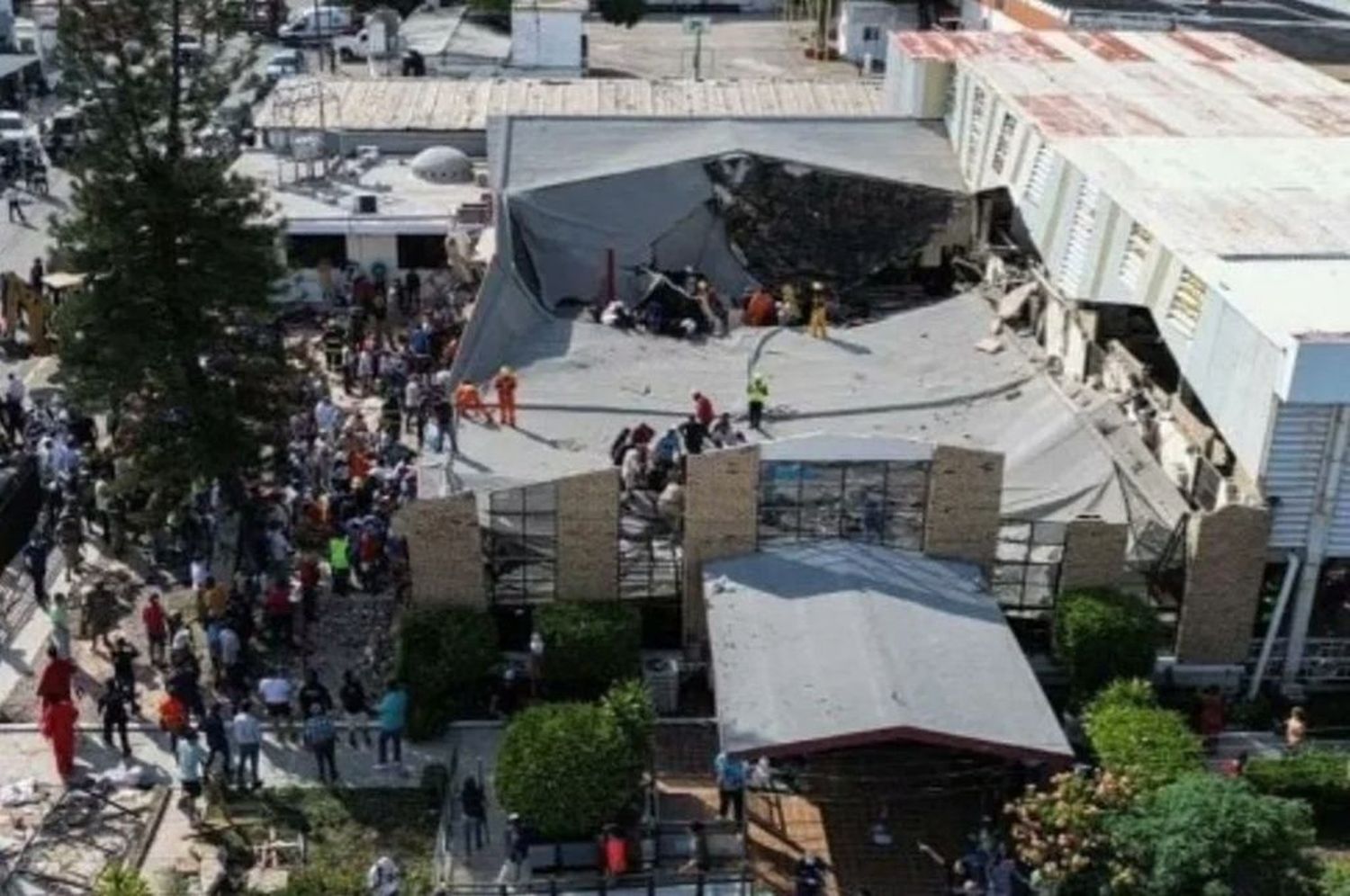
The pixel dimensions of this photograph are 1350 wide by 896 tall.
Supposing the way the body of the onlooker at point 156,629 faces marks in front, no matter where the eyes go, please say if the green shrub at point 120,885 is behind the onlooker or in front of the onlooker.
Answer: behind

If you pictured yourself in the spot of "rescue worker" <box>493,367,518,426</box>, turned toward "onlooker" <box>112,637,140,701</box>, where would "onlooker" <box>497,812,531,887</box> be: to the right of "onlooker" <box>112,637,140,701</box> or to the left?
left

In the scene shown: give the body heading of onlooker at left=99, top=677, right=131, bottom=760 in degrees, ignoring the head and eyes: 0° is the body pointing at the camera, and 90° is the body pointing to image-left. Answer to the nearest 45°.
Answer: approximately 180°

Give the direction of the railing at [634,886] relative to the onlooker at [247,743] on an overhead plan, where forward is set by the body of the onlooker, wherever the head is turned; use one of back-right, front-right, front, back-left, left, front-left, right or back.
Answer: back-right

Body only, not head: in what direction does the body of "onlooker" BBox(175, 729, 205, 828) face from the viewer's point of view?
away from the camera

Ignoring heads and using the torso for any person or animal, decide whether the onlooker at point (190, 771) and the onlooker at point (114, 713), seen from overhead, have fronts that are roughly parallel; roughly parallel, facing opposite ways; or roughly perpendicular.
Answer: roughly parallel

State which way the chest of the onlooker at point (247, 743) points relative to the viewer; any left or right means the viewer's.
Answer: facing away from the viewer

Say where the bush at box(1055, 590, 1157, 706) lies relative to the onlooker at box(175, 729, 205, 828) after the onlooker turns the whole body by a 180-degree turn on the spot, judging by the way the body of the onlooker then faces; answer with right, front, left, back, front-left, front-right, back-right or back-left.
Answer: left

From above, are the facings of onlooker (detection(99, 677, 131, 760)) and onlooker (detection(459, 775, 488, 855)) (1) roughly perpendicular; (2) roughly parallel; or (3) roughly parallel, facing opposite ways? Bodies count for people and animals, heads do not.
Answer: roughly parallel

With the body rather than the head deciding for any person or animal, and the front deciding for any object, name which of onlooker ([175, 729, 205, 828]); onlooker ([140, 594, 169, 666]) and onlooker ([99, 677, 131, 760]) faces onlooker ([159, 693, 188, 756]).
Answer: onlooker ([175, 729, 205, 828])

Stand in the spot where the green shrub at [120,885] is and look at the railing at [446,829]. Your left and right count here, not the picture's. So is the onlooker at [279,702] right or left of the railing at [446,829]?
left

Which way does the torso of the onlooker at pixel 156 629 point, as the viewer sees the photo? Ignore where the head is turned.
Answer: away from the camera

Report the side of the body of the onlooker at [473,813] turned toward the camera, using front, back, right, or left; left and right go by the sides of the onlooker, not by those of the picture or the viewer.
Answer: back

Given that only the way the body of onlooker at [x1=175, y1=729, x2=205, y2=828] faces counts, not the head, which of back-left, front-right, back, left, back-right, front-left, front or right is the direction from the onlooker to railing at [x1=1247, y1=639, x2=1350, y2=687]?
right
